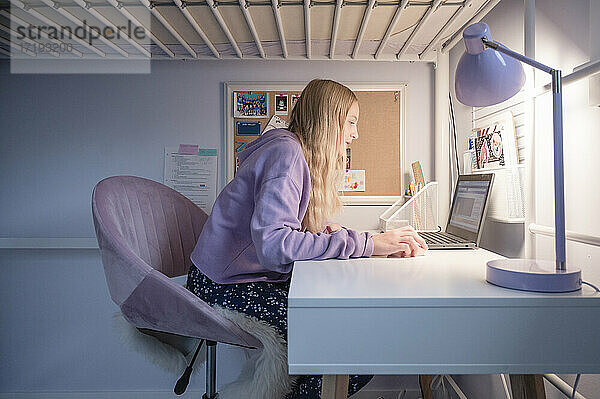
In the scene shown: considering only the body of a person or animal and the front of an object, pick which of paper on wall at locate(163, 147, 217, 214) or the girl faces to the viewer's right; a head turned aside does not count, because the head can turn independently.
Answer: the girl

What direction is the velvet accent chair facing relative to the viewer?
to the viewer's right

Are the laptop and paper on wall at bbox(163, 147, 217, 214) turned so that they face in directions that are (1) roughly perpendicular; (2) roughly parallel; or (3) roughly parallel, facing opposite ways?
roughly perpendicular

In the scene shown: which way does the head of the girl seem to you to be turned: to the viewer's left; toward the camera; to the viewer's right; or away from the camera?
to the viewer's right

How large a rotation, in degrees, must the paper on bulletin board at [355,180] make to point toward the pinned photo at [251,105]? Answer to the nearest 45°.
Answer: approximately 90° to its right

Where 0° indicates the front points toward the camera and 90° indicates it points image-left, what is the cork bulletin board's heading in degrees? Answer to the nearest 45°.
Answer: approximately 0°

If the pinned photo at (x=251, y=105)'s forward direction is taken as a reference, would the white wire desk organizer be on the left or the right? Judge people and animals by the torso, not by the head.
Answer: on its left

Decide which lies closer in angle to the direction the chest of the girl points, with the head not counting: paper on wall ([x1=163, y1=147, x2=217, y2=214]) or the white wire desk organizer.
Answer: the white wire desk organizer

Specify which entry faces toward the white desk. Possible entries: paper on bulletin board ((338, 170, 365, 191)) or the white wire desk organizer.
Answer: the paper on bulletin board

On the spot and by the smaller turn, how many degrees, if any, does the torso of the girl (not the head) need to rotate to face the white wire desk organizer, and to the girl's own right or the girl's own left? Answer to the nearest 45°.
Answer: approximately 45° to the girl's own left

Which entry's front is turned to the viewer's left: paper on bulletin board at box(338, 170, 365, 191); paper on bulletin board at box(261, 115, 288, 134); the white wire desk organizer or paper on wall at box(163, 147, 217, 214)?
the white wire desk organizer
